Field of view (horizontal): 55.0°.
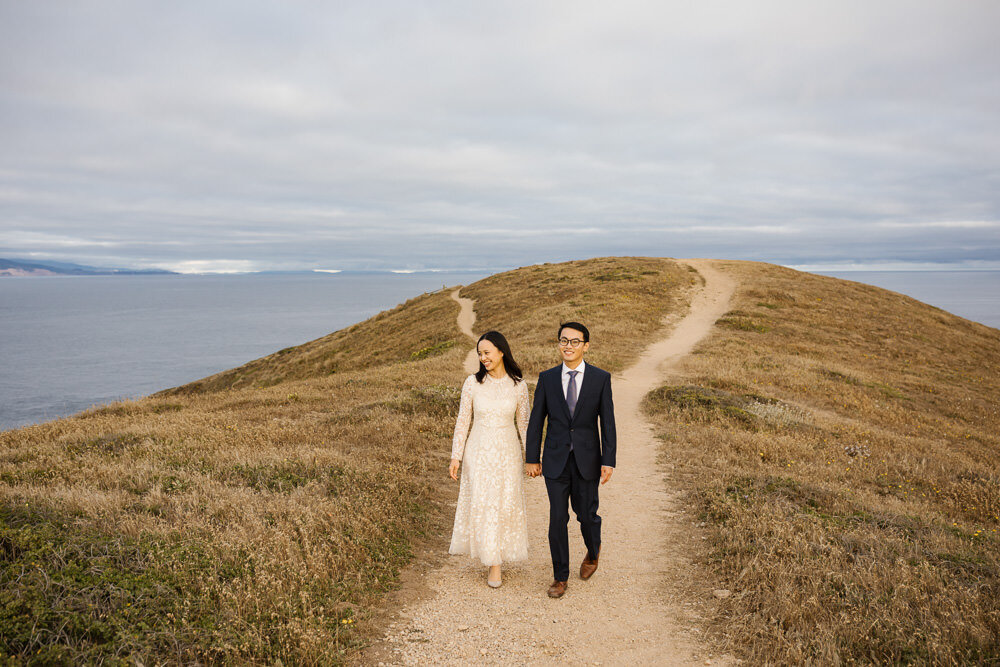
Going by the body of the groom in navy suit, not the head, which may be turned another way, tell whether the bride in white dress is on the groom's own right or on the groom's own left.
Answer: on the groom's own right

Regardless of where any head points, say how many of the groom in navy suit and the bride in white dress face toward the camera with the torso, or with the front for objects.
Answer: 2

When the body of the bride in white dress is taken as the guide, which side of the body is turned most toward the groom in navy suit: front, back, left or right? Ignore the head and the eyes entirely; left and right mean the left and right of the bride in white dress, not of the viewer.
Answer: left

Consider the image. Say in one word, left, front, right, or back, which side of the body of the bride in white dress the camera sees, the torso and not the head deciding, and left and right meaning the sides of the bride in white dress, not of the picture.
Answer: front

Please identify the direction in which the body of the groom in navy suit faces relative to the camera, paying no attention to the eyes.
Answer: toward the camera

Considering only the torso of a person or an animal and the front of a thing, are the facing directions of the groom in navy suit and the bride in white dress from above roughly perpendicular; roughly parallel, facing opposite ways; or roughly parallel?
roughly parallel
